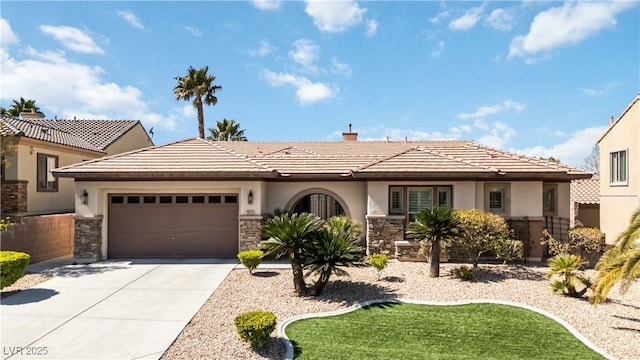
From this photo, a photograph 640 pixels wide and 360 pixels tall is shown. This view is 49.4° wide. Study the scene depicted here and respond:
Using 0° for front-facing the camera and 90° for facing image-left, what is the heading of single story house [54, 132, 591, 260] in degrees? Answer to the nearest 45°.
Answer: approximately 0°

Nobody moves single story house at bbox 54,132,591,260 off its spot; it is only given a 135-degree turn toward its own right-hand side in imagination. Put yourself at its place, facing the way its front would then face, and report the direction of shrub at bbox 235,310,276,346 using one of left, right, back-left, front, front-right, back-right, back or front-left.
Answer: back-left

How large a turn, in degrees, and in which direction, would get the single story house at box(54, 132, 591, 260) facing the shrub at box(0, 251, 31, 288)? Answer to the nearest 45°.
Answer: approximately 45° to its right

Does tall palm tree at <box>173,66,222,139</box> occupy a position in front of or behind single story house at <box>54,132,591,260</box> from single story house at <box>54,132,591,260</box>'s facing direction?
behind

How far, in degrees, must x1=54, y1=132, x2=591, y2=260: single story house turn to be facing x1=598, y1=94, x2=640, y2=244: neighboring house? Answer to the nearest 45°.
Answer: approximately 90° to its left

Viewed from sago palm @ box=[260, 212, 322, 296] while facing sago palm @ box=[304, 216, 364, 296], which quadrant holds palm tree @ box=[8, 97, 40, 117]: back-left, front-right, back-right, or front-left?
back-left

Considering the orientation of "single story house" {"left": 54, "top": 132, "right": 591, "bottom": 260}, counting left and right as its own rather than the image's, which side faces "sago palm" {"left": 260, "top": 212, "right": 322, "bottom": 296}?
front

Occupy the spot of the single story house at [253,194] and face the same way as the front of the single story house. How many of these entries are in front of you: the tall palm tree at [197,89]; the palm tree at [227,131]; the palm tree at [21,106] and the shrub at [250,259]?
1

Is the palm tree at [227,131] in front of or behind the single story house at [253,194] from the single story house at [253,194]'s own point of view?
behind
